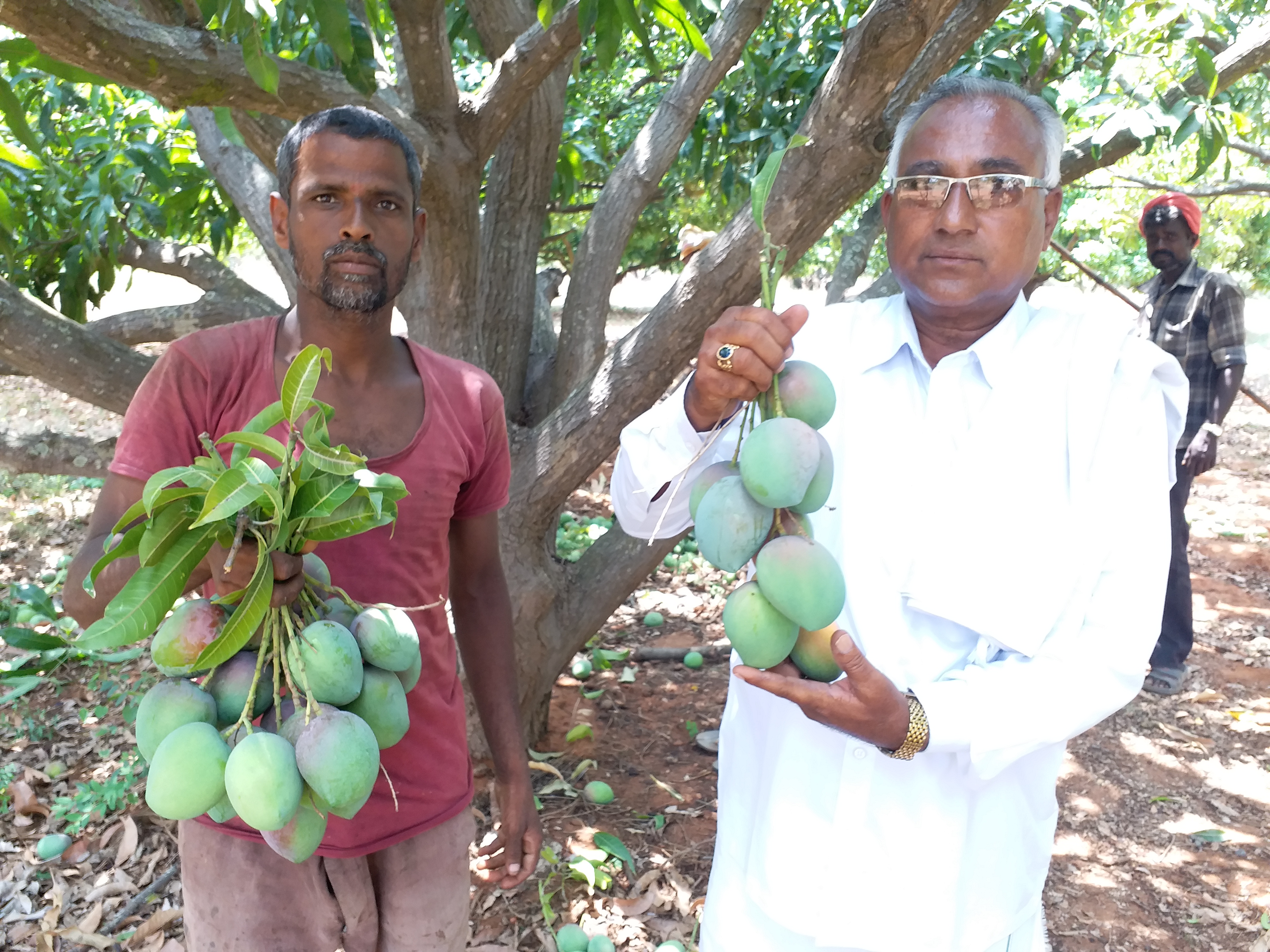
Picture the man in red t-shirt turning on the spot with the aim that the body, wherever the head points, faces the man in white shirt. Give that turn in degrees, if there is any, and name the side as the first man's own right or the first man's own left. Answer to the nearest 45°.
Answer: approximately 45° to the first man's own left

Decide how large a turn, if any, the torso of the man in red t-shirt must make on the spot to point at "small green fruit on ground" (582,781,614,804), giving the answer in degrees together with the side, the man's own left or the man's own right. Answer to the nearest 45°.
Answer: approximately 135° to the man's own left

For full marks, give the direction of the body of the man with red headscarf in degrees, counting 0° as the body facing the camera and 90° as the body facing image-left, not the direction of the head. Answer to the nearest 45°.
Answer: approximately 45°

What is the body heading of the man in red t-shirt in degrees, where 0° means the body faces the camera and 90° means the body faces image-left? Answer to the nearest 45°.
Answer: approximately 0°
